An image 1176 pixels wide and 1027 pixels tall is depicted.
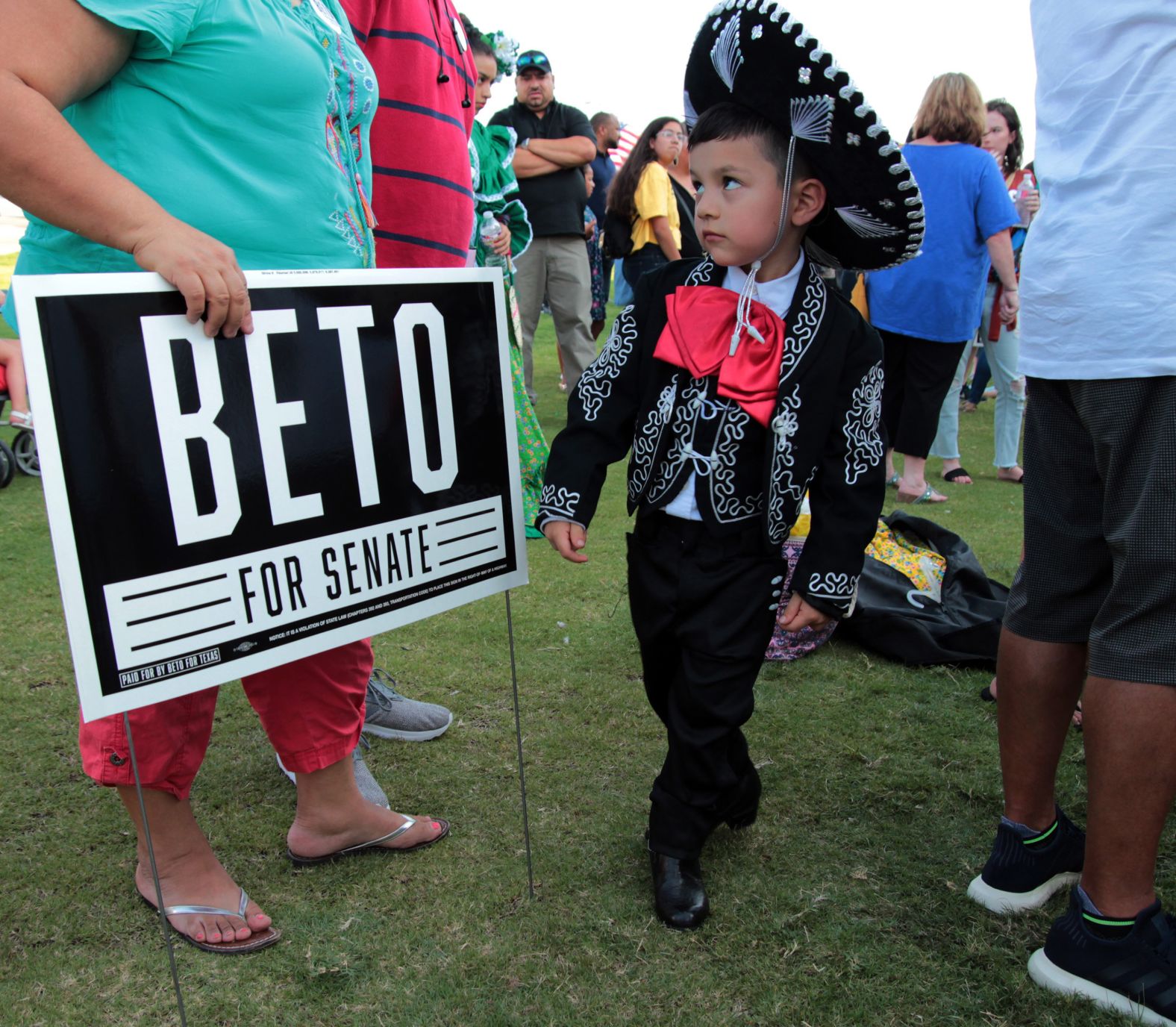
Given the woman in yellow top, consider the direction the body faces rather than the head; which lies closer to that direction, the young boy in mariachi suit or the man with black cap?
the young boy in mariachi suit
